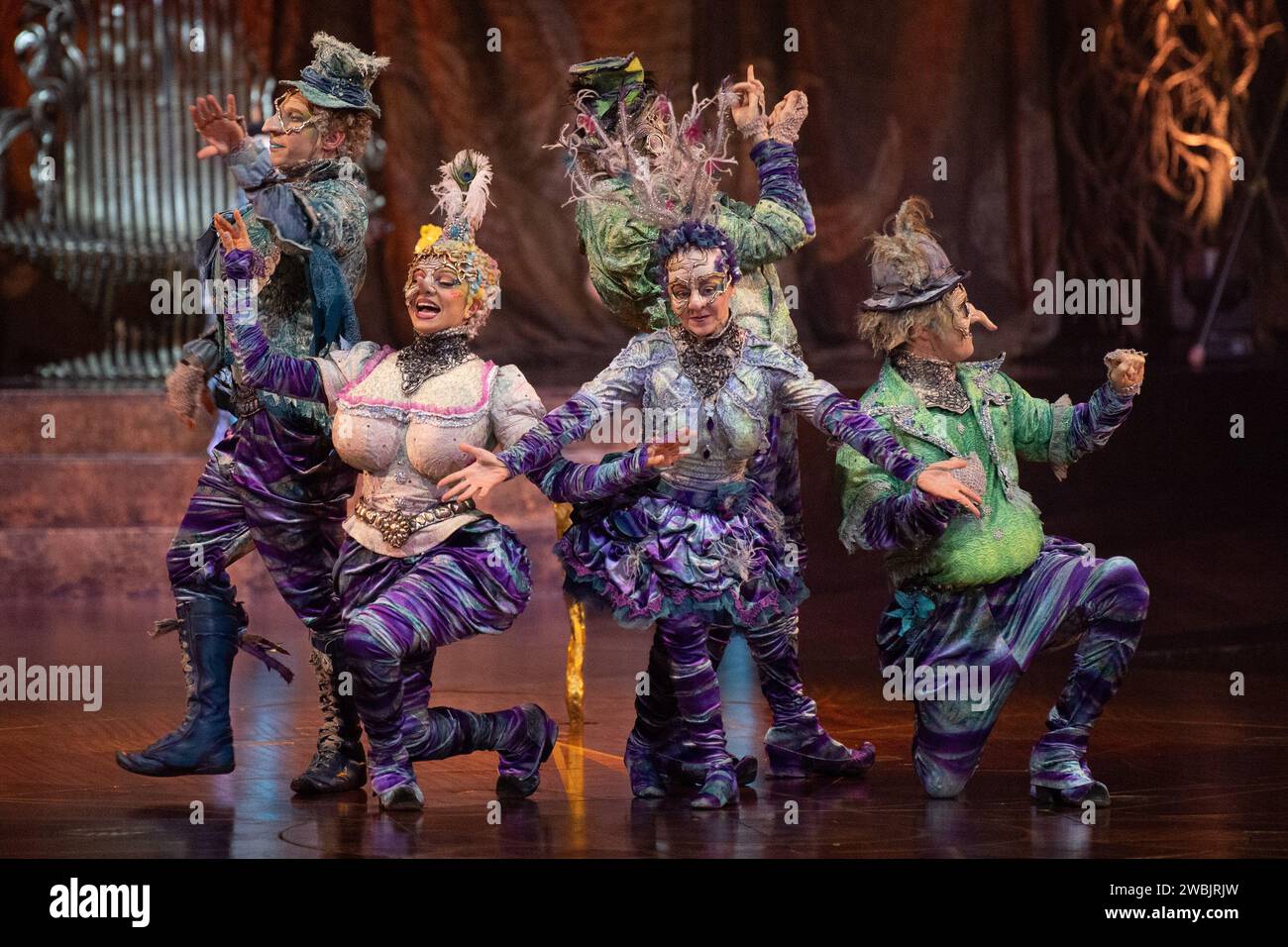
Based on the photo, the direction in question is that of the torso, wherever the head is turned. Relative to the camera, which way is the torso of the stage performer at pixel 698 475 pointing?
toward the camera

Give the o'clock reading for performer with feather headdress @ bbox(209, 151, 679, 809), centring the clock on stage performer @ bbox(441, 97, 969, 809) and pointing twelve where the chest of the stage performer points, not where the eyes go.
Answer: The performer with feather headdress is roughly at 3 o'clock from the stage performer.

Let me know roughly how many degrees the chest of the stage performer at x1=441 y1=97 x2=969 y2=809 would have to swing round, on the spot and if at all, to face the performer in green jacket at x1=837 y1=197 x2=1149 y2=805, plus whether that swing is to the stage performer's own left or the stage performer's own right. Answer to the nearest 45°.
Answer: approximately 90° to the stage performer's own left

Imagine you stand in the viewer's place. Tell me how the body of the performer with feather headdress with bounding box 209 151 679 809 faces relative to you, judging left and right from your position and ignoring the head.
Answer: facing the viewer and to the left of the viewer

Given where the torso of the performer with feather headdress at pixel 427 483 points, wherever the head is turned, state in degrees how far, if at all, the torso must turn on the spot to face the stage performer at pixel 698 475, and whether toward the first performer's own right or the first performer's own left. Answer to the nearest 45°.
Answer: approximately 135° to the first performer's own left
